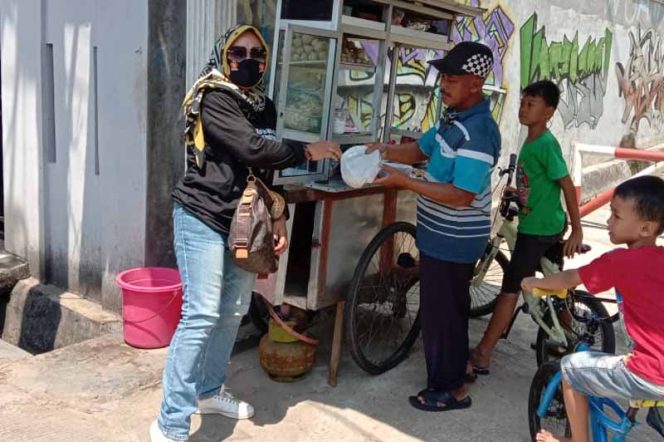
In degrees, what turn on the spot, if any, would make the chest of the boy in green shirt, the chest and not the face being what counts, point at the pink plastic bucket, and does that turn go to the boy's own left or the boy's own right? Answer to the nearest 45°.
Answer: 0° — they already face it

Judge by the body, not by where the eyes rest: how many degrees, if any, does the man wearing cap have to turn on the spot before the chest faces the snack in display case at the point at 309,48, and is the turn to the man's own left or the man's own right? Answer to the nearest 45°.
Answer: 0° — they already face it

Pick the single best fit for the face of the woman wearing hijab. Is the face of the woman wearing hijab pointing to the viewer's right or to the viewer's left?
to the viewer's right

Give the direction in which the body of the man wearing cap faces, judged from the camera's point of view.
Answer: to the viewer's left

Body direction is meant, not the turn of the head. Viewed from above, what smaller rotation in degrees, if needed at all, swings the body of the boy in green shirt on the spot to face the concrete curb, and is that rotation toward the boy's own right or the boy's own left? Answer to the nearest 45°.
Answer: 0° — they already face it

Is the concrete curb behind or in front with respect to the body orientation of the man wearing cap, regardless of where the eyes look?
in front

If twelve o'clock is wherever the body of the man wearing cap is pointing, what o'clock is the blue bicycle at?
The blue bicycle is roughly at 7 o'clock from the man wearing cap.

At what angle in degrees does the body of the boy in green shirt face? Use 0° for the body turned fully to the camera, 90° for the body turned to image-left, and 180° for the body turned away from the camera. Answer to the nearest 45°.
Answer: approximately 90°

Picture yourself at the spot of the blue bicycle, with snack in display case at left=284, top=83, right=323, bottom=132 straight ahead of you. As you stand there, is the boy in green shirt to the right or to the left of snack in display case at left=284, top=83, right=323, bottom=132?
right
